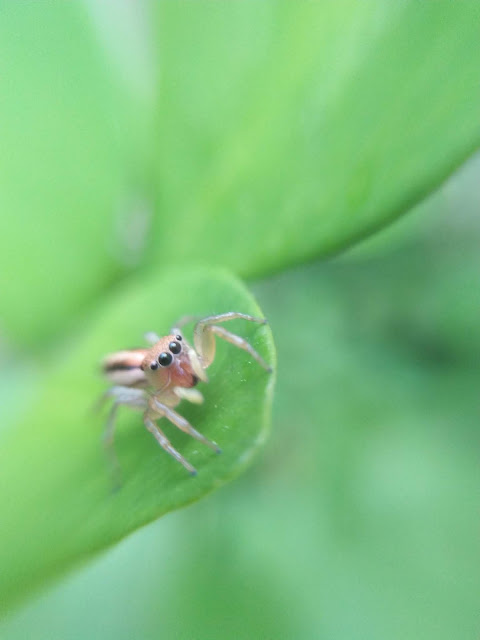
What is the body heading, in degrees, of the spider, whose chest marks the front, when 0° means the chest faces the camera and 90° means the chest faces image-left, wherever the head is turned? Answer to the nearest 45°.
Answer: approximately 315°
